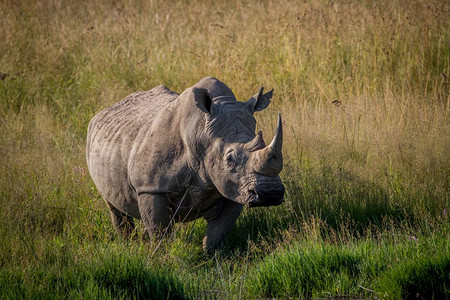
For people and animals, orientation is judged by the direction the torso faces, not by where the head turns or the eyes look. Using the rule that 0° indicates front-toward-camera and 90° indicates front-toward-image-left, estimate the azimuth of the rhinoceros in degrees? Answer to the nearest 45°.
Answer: approximately 315°
